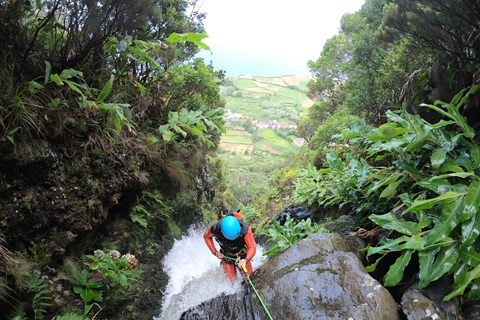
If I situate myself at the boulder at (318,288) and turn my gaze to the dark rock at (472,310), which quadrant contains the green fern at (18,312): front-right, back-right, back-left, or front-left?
back-right

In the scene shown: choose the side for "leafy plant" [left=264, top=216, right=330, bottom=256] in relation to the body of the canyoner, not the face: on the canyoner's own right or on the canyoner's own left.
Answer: on the canyoner's own left

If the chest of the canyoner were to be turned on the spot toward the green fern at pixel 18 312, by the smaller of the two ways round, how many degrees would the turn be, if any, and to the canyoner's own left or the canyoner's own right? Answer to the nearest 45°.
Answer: approximately 45° to the canyoner's own right

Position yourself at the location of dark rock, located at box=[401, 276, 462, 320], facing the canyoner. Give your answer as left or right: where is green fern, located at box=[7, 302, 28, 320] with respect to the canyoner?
left

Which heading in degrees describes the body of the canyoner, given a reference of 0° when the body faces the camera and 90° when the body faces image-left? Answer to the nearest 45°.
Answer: approximately 0°

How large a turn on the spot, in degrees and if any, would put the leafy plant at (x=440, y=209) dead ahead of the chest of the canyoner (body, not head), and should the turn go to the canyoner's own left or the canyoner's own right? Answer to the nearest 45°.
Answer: approximately 45° to the canyoner's own left

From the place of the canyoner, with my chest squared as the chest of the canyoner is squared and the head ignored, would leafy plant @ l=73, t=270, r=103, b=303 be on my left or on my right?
on my right
